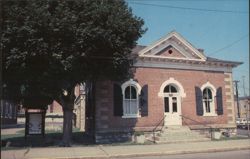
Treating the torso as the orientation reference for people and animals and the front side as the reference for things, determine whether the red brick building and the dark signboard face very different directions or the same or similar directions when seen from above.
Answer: same or similar directions

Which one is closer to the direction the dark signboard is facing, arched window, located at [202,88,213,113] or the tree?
the tree

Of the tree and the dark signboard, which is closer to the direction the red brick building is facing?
the tree

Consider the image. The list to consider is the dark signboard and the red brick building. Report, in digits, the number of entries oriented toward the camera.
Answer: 2

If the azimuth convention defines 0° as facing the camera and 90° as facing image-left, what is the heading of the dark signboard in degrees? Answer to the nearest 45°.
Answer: approximately 0°

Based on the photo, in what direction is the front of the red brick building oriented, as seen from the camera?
facing the viewer

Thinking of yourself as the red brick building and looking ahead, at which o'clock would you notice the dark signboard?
The dark signboard is roughly at 2 o'clock from the red brick building.

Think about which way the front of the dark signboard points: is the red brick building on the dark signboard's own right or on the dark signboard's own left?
on the dark signboard's own left

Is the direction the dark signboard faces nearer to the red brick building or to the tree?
the tree
